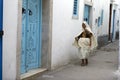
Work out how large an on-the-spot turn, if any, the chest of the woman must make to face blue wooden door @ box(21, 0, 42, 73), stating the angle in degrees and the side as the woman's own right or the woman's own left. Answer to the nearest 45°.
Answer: approximately 45° to the woman's own right

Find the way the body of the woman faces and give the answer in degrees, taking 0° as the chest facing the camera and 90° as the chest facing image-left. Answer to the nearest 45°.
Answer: approximately 0°

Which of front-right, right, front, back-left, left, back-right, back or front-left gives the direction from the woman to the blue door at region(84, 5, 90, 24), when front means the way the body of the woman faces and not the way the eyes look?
back

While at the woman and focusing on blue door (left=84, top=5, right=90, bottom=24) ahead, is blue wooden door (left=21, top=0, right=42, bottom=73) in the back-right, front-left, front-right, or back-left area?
back-left

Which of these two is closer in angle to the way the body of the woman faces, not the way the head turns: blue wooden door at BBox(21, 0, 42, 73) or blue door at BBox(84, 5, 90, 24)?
the blue wooden door

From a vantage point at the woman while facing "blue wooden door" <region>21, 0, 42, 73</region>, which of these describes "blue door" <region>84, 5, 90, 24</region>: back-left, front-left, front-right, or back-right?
back-right
